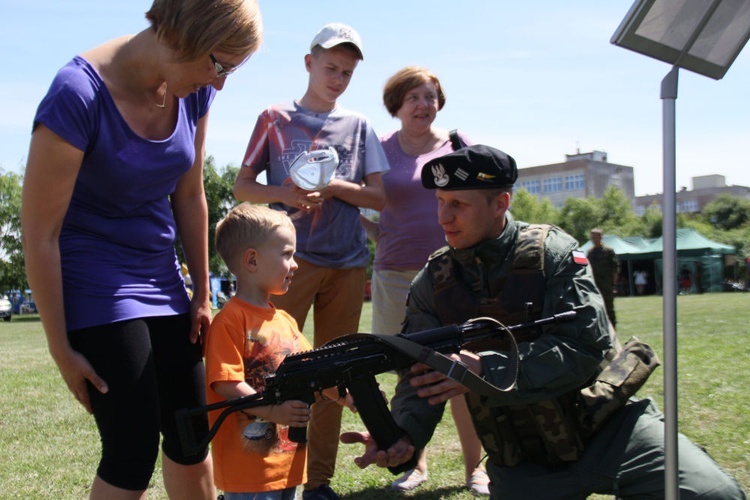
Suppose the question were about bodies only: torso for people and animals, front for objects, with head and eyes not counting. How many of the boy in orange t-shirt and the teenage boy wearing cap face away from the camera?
0

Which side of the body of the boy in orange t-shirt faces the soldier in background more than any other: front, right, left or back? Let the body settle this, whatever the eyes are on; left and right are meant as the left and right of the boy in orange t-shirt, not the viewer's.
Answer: left

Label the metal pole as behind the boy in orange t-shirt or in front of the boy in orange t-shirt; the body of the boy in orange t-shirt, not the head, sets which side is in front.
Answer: in front

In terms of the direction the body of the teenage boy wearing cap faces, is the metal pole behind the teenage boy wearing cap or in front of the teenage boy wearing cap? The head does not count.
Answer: in front

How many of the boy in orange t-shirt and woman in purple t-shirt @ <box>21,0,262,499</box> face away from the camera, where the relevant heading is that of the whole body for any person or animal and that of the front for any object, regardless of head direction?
0

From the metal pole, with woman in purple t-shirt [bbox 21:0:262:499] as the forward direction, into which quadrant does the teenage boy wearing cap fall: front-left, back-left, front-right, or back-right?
front-right

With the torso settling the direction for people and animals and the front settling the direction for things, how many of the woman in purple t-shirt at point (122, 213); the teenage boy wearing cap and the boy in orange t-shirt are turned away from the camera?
0

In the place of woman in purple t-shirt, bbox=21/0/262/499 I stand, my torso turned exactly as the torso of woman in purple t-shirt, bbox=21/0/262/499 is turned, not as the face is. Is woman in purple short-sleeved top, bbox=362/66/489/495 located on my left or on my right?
on my left

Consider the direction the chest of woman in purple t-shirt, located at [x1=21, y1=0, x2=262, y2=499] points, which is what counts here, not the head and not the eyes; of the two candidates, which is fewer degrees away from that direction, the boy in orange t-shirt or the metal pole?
the boy in orange t-shirt

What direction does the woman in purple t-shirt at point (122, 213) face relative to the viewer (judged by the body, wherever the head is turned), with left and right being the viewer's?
facing the viewer and to the right of the viewer

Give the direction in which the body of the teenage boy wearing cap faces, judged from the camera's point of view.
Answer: toward the camera

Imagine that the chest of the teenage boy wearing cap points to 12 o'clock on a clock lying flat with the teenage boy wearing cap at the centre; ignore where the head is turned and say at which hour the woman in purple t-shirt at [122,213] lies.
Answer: The woman in purple t-shirt is roughly at 1 o'clock from the teenage boy wearing cap.

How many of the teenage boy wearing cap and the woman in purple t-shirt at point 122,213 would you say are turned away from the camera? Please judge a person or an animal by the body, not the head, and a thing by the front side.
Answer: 0

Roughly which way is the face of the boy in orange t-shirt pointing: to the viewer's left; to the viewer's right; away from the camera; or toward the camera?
to the viewer's right
